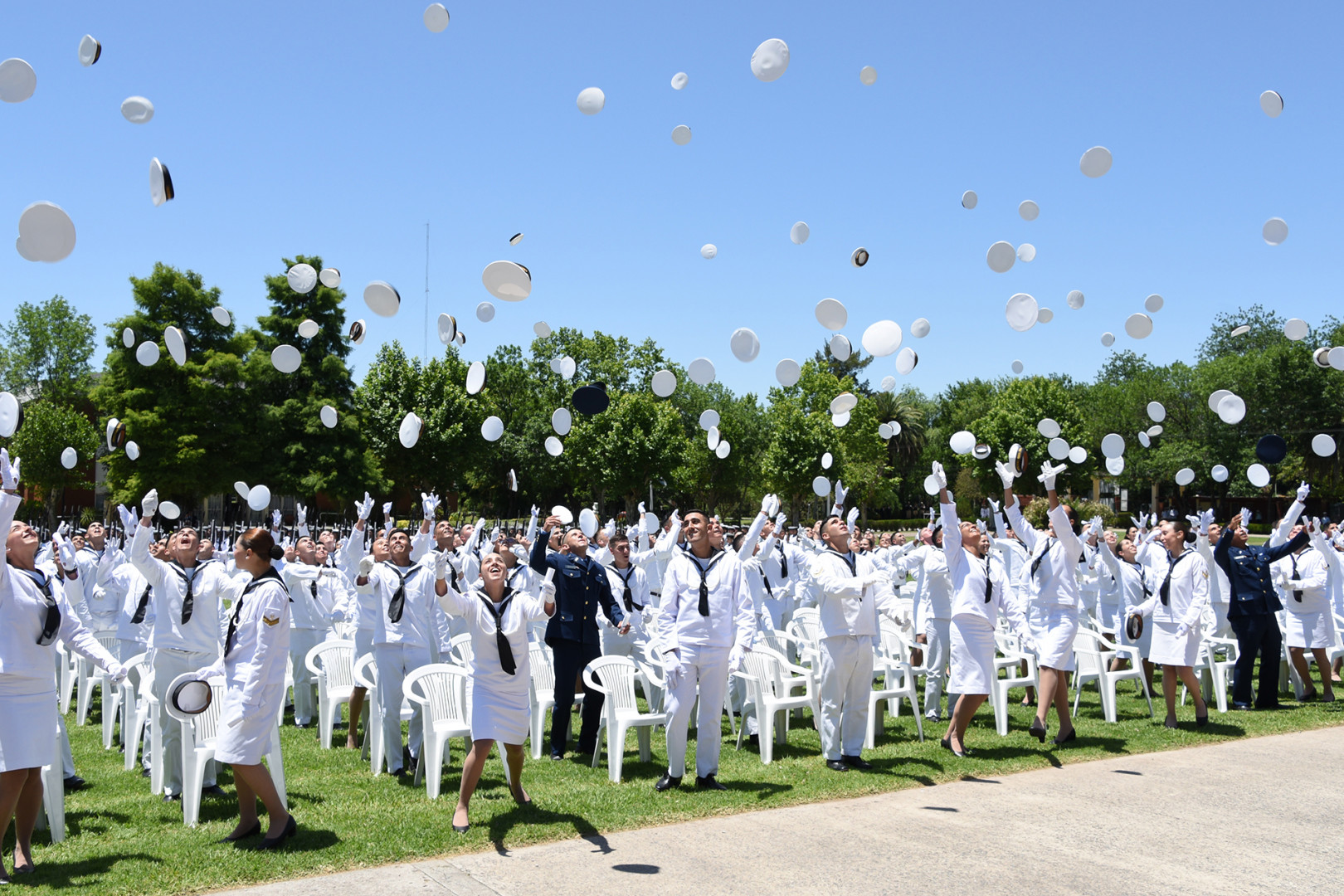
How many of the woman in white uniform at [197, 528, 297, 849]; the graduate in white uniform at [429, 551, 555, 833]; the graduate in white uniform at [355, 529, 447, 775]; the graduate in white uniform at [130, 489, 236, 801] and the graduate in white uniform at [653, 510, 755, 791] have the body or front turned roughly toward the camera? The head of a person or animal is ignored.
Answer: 4

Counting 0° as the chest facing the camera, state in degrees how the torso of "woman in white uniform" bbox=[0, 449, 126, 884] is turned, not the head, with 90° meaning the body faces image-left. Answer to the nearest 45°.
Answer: approximately 315°

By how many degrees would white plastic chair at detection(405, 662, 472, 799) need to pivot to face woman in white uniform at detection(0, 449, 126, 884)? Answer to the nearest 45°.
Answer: approximately 90° to its right

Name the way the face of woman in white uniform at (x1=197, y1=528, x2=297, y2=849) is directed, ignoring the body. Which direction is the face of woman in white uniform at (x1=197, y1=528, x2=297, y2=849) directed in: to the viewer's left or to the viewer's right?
to the viewer's left

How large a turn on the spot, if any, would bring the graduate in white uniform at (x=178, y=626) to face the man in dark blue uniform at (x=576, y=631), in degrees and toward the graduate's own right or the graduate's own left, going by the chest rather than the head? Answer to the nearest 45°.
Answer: approximately 90° to the graduate's own left

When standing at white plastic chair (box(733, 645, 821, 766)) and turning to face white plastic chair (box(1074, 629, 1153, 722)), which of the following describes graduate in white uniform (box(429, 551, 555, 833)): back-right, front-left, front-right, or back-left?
back-right

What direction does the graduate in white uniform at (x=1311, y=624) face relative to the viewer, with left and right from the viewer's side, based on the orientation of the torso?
facing the viewer and to the left of the viewer

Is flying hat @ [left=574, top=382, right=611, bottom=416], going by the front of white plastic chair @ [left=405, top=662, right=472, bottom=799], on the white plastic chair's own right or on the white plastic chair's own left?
on the white plastic chair's own left

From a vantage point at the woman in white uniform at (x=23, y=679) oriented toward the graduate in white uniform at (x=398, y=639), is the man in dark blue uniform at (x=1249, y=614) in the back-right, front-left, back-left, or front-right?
front-right

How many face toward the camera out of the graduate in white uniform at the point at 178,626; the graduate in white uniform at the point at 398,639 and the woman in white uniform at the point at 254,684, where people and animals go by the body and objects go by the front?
2

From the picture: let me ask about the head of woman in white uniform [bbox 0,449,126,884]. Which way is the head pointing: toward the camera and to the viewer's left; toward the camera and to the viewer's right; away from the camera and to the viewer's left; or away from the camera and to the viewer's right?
toward the camera and to the viewer's right

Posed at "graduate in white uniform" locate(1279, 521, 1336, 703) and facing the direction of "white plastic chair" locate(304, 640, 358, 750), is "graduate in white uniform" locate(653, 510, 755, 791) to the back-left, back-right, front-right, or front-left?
front-left

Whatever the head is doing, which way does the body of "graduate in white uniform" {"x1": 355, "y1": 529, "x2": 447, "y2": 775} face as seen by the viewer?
toward the camera

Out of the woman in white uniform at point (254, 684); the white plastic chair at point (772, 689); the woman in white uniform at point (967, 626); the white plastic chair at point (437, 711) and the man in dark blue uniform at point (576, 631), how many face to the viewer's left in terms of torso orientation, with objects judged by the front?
1

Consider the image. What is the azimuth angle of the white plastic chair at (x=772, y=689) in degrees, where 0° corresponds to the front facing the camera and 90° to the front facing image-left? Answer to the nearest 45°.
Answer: approximately 315°

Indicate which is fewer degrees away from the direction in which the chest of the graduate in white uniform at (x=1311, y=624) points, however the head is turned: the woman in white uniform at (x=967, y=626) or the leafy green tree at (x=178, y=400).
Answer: the woman in white uniform
